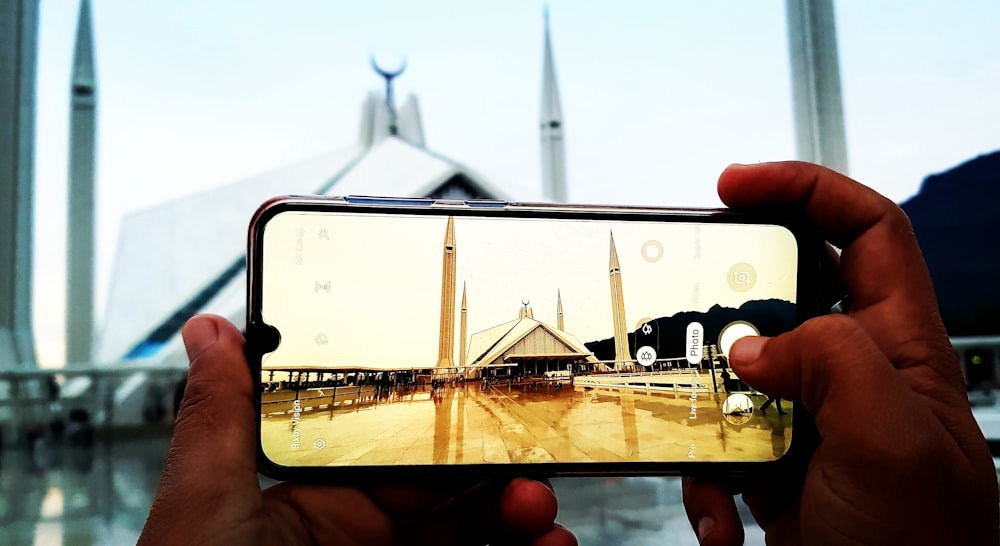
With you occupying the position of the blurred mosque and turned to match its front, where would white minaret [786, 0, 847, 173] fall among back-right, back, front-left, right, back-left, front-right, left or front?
front

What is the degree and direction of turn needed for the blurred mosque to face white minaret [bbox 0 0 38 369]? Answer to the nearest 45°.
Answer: approximately 90° to its right

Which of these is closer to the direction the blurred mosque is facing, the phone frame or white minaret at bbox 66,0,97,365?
the phone frame

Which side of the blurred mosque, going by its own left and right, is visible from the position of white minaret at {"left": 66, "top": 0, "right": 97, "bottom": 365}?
right

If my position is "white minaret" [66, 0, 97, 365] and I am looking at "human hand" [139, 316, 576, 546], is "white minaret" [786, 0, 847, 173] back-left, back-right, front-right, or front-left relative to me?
front-left

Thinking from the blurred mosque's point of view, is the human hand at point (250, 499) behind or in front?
in front

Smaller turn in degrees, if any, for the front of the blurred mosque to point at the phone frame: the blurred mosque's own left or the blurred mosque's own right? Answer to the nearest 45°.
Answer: approximately 45° to the blurred mosque's own right
